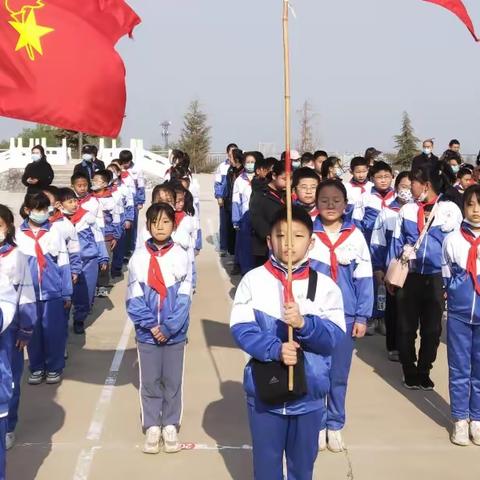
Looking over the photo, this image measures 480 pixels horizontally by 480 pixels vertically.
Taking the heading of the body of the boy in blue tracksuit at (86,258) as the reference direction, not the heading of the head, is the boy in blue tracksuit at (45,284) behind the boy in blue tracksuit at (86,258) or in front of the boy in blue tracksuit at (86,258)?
in front

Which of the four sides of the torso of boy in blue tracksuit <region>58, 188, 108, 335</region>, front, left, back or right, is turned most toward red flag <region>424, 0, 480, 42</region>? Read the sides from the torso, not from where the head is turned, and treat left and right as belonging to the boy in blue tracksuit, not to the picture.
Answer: left

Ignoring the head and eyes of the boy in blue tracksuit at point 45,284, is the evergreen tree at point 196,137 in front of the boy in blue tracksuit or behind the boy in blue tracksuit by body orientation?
behind

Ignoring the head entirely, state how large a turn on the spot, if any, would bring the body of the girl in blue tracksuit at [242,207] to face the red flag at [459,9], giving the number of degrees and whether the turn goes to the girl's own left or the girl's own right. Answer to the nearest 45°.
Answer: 0° — they already face it

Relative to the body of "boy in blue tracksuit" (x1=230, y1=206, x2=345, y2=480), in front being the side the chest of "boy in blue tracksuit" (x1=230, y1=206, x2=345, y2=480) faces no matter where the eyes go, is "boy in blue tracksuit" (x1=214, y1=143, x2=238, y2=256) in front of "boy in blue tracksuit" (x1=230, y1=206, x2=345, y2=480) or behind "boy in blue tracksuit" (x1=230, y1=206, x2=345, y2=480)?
behind

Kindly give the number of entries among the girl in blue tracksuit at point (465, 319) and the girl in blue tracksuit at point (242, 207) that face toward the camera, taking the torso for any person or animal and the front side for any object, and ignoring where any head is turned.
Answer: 2

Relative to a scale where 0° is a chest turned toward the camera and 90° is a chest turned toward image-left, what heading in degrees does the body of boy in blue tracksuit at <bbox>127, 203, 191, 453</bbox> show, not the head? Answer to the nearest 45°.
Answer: approximately 0°

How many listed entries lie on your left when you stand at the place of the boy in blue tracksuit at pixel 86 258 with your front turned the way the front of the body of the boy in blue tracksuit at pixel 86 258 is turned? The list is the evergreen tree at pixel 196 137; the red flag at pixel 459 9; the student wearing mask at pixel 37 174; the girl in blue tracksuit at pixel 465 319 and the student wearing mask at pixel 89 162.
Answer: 2

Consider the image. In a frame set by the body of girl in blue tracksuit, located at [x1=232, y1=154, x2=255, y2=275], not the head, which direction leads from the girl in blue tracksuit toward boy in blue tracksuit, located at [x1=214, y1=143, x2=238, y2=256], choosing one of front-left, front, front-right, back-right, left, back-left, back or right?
back

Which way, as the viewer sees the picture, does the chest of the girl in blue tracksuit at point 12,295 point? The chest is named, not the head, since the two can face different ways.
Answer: toward the camera

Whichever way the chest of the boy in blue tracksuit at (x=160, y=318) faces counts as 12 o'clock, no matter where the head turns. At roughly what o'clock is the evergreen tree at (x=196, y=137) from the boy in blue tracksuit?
The evergreen tree is roughly at 6 o'clock from the boy in blue tracksuit.

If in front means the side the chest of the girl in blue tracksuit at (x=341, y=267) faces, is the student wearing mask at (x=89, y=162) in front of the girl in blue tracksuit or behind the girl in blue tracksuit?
behind

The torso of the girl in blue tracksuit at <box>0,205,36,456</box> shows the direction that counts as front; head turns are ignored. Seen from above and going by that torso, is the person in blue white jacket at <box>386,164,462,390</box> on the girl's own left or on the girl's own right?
on the girl's own left

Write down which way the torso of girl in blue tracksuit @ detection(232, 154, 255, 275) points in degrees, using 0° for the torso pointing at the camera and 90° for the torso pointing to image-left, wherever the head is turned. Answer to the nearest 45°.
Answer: approximately 0°

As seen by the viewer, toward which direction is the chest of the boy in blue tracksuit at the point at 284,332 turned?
toward the camera

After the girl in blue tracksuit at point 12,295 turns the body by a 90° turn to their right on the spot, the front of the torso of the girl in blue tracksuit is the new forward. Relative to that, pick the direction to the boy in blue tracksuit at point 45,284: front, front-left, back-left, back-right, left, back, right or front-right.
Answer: right
